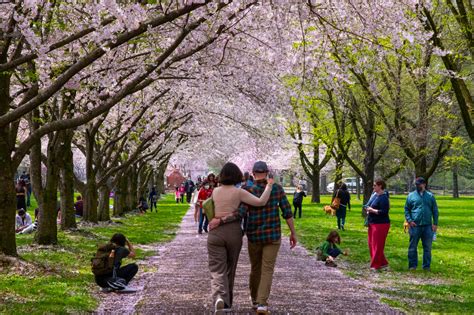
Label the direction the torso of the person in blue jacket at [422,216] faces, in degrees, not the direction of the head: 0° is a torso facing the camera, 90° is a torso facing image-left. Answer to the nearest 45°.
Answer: approximately 0°

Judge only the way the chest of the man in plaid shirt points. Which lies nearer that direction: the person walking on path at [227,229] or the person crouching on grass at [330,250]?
the person crouching on grass

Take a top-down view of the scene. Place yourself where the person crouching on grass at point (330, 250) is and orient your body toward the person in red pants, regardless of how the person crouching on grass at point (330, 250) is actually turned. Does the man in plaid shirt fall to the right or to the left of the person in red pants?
right

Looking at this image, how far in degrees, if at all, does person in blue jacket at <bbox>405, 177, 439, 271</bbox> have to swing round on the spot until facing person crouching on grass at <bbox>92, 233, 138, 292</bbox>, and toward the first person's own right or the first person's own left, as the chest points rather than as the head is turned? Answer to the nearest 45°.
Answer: approximately 45° to the first person's own right

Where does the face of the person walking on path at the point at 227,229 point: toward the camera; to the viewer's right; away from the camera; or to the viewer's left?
away from the camera

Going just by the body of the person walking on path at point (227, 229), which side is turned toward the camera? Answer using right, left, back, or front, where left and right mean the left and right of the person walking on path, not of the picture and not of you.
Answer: back

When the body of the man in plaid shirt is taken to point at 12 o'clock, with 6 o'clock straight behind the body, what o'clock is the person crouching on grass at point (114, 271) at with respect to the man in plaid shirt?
The person crouching on grass is roughly at 10 o'clock from the man in plaid shirt.

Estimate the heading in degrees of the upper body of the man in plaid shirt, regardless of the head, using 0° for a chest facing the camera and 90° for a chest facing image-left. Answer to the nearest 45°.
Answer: approximately 180°

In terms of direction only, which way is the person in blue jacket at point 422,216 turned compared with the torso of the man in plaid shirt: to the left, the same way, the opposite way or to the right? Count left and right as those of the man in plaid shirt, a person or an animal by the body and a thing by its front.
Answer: the opposite way

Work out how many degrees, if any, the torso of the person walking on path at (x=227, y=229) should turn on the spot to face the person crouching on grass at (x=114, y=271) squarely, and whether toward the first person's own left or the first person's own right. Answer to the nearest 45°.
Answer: approximately 45° to the first person's own left
